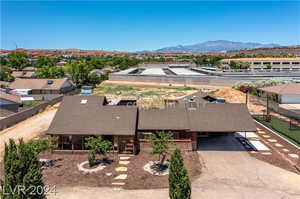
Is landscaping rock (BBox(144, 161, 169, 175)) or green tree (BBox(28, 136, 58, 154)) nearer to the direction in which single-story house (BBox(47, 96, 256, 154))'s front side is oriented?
the landscaping rock

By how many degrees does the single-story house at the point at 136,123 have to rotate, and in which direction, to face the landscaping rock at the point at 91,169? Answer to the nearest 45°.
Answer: approximately 45° to its right

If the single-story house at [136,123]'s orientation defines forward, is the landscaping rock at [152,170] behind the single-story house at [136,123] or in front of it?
in front

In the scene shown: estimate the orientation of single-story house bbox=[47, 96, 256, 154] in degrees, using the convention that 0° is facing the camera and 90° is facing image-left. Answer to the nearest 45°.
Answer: approximately 0°

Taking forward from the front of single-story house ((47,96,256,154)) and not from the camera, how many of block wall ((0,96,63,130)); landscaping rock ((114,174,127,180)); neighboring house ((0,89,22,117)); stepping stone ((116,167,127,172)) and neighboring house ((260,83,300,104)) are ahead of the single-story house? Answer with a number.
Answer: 2

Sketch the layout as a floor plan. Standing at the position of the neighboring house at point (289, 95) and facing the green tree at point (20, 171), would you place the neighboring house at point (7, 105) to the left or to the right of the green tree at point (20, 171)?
right

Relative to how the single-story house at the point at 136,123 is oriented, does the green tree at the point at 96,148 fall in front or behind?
in front

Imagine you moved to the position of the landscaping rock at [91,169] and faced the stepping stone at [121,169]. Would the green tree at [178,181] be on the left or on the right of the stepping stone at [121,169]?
right
